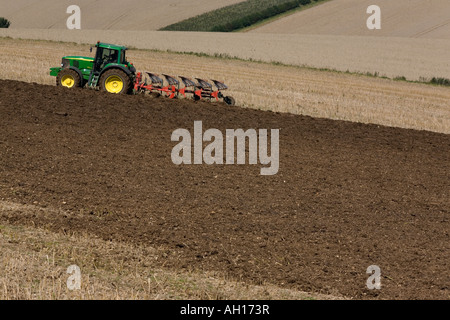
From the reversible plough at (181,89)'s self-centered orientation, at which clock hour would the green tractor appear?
The green tractor is roughly at 12 o'clock from the reversible plough.

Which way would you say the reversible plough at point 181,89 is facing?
to the viewer's left
